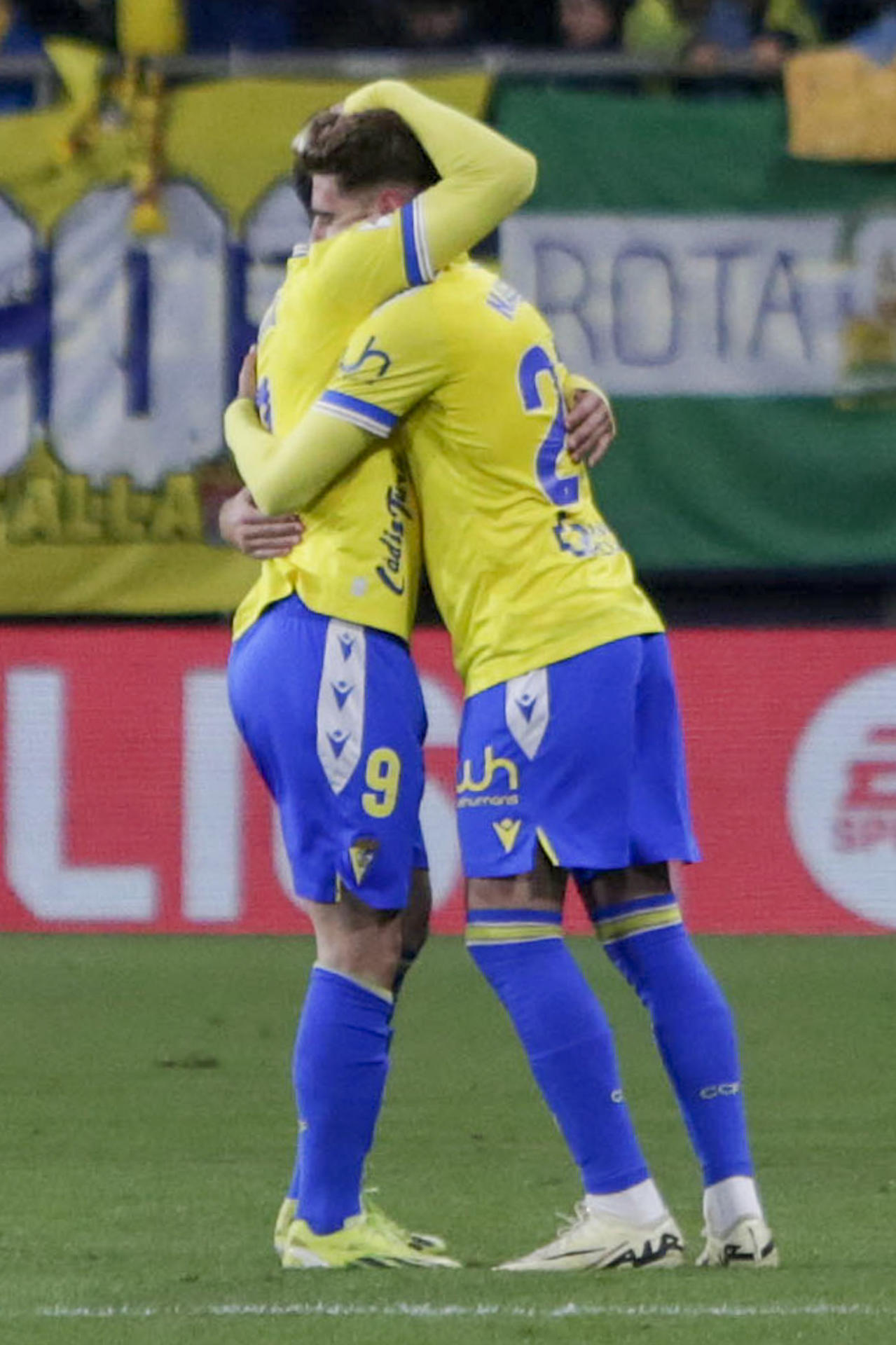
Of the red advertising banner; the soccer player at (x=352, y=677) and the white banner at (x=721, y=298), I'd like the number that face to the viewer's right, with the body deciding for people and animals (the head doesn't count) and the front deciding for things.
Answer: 1

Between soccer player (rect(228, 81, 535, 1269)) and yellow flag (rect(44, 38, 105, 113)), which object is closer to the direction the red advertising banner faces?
the soccer player

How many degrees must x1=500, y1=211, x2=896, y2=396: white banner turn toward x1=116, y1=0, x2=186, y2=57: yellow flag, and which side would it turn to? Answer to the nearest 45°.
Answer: approximately 90° to its right

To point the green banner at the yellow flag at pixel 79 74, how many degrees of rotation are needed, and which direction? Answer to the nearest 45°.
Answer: approximately 90° to its right

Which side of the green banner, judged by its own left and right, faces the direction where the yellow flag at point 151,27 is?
right

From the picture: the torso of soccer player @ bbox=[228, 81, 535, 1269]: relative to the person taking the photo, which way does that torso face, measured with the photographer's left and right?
facing to the right of the viewer

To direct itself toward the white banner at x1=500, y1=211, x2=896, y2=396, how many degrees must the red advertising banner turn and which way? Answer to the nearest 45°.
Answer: approximately 135° to its left

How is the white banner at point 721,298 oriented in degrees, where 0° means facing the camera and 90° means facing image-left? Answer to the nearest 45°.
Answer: approximately 0°

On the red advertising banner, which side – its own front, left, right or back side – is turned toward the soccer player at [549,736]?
front

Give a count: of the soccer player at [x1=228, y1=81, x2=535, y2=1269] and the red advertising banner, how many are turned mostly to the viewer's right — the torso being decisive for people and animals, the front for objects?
1

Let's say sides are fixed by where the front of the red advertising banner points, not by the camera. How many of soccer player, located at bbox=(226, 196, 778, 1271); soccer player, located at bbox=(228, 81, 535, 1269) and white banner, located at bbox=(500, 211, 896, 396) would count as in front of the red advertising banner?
2
